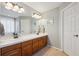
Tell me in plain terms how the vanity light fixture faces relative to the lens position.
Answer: facing the viewer and to the right of the viewer
